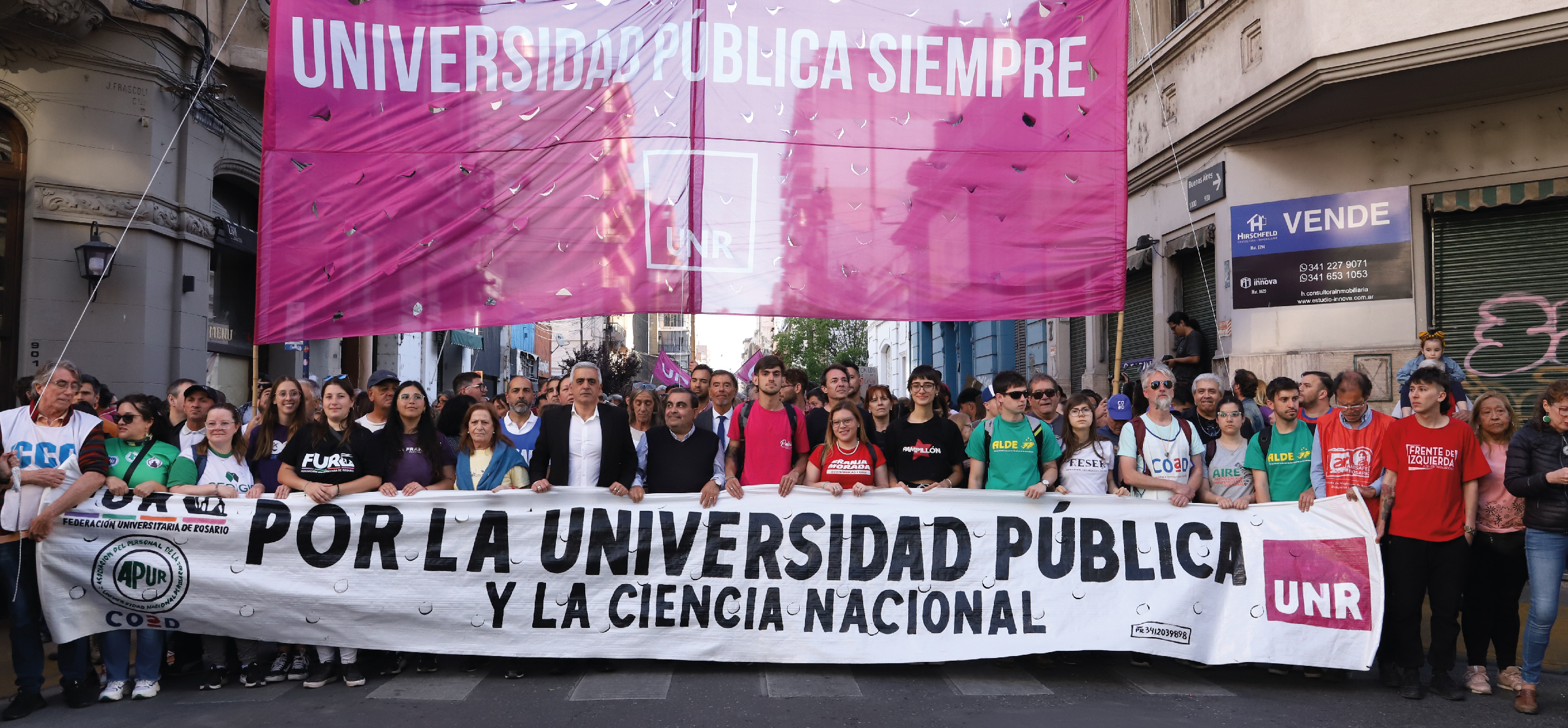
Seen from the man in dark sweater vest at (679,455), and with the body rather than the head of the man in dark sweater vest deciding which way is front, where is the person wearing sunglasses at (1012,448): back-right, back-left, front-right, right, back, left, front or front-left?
left

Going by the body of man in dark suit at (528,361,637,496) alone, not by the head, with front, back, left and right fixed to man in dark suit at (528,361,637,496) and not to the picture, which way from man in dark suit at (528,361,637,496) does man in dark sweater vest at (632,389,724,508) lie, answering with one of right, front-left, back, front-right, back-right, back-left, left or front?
left

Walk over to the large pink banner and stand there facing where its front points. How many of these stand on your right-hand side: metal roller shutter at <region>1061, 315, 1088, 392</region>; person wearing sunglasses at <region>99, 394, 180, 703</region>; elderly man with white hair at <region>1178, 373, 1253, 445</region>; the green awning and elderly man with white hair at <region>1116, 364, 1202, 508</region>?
1

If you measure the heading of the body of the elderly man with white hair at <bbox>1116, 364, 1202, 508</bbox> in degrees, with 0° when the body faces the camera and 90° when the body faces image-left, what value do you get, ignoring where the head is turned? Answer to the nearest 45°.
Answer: approximately 0°

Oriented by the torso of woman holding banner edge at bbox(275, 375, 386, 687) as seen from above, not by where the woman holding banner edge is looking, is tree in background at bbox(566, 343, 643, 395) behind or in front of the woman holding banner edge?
behind

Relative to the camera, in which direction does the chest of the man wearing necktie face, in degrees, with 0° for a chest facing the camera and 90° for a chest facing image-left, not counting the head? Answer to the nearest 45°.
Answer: approximately 0°

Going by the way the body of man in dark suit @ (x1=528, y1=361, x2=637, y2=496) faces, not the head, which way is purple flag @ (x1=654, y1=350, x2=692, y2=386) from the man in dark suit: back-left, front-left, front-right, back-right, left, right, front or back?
back

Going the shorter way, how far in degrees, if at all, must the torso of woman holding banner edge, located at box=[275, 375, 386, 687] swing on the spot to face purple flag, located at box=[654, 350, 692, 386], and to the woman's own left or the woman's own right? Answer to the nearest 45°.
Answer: approximately 135° to the woman's own left

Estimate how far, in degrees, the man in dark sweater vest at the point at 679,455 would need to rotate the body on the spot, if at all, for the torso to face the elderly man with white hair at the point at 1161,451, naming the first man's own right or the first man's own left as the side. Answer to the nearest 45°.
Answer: approximately 90° to the first man's own left

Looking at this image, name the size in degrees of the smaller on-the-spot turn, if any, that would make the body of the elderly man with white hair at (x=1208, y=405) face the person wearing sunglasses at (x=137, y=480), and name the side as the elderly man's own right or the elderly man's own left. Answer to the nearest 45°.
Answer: approximately 45° to the elderly man's own right
